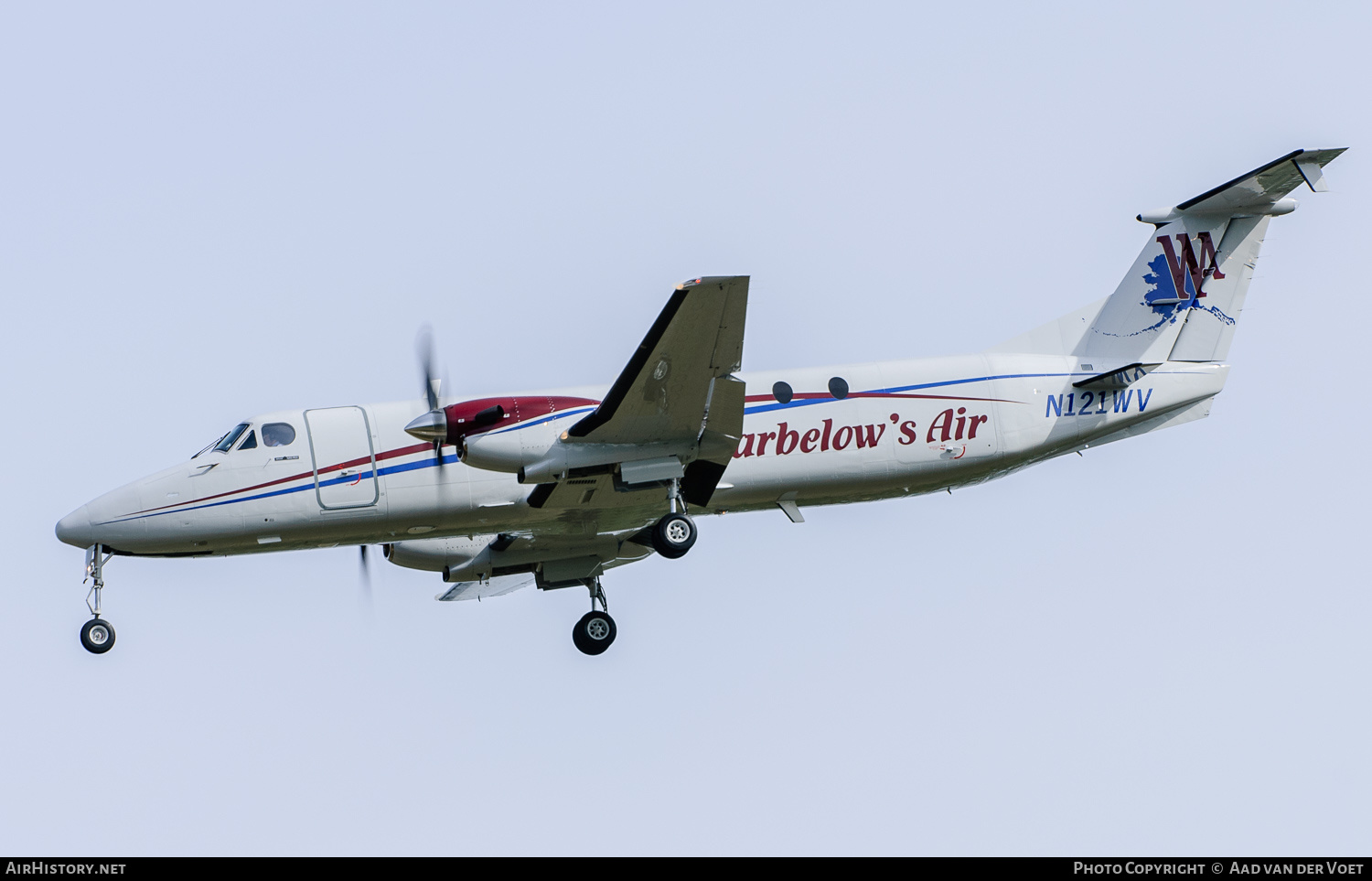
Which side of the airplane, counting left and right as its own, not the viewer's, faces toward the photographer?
left
